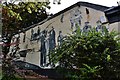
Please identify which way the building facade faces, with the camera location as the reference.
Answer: facing the viewer and to the left of the viewer

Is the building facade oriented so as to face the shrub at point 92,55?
no
